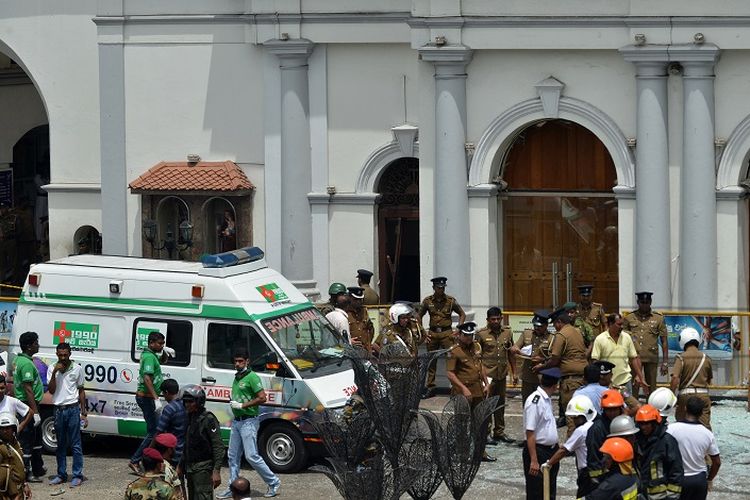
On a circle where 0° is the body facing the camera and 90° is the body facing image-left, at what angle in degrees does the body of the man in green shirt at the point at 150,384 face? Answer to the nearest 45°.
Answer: approximately 270°

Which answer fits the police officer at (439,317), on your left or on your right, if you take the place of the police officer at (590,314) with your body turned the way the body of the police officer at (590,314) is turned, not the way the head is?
on your right

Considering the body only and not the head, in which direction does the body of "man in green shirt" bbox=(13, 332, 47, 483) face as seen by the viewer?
to the viewer's right

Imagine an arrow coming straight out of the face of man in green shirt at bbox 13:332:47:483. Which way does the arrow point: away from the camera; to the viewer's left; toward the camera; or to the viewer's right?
to the viewer's right

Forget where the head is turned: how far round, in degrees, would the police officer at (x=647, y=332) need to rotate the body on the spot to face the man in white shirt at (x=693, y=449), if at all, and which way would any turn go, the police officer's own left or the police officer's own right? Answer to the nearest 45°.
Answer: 0° — they already face them

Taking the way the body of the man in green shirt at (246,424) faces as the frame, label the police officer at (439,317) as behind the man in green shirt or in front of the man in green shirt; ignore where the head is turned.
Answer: behind

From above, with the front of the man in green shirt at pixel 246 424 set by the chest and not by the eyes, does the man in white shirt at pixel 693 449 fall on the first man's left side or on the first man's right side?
on the first man's left side

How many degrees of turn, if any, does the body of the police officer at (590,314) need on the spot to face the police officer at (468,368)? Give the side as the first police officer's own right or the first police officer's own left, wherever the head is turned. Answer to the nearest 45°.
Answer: approximately 45° to the first police officer's own right

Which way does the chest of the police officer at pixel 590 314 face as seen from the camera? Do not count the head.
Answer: toward the camera

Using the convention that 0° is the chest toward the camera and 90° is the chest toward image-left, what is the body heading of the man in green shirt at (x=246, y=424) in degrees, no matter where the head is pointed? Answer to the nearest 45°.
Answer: approximately 45°

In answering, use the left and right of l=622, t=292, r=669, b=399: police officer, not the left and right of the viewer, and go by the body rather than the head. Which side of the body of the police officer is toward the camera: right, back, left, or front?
front

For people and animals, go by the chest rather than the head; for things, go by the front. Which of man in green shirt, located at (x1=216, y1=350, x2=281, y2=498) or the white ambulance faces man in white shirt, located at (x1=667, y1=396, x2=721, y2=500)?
the white ambulance
